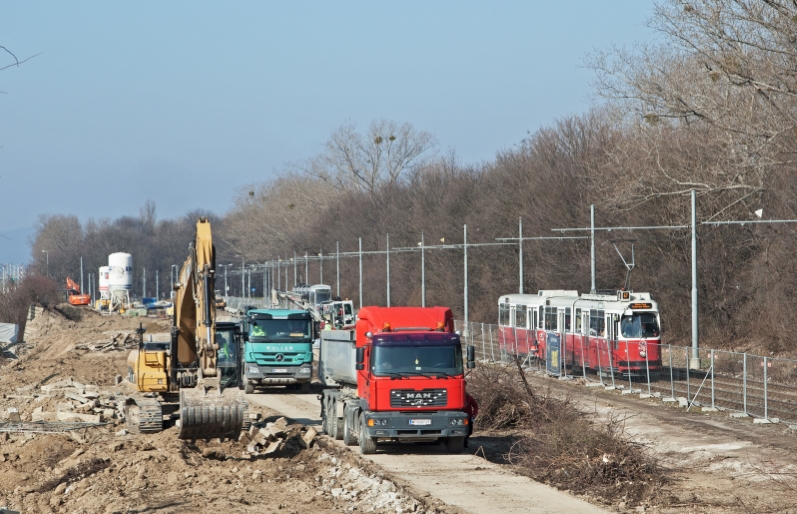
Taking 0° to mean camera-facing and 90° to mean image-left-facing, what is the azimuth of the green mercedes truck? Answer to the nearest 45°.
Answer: approximately 0°

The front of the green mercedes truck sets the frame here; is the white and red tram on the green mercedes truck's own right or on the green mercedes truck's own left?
on the green mercedes truck's own left

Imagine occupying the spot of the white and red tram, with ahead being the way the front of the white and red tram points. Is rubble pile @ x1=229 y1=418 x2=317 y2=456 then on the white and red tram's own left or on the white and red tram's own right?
on the white and red tram's own right

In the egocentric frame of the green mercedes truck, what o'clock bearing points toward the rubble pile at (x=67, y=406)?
The rubble pile is roughly at 2 o'clock from the green mercedes truck.

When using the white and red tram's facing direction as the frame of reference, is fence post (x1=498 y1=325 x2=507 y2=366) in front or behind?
behind

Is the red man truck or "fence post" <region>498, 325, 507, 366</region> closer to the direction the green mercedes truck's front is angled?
the red man truck

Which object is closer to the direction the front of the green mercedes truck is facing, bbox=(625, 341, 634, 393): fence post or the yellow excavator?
the yellow excavator

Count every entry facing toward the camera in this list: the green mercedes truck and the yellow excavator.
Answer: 2

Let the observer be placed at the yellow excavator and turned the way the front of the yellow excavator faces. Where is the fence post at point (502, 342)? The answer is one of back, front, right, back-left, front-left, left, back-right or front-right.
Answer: back-left

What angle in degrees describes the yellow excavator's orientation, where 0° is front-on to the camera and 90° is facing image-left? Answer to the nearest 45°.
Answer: approximately 0°
